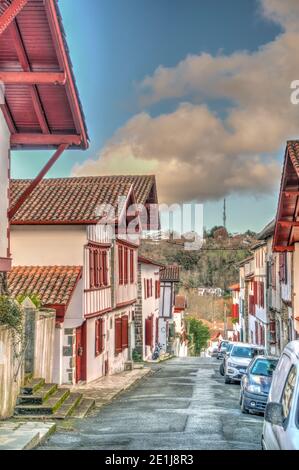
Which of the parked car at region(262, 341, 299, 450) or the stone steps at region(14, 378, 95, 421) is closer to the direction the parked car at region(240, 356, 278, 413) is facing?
the parked car

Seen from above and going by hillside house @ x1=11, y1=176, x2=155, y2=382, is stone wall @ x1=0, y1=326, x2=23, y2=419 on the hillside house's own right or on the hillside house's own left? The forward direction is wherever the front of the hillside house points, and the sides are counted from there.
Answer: on the hillside house's own right

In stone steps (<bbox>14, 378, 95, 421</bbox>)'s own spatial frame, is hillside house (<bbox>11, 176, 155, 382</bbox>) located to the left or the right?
on its left

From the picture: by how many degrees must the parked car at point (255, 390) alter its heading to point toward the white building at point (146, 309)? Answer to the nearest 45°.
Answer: approximately 180°

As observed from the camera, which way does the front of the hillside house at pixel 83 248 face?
facing the viewer and to the right of the viewer

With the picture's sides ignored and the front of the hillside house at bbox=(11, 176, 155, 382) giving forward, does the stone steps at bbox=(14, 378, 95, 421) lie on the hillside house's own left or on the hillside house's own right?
on the hillside house's own right

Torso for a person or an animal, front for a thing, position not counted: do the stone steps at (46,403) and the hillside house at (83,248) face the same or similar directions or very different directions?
same or similar directions

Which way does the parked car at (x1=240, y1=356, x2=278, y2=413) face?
toward the camera

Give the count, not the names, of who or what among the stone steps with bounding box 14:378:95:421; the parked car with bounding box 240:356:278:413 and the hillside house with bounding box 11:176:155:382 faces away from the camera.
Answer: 0
